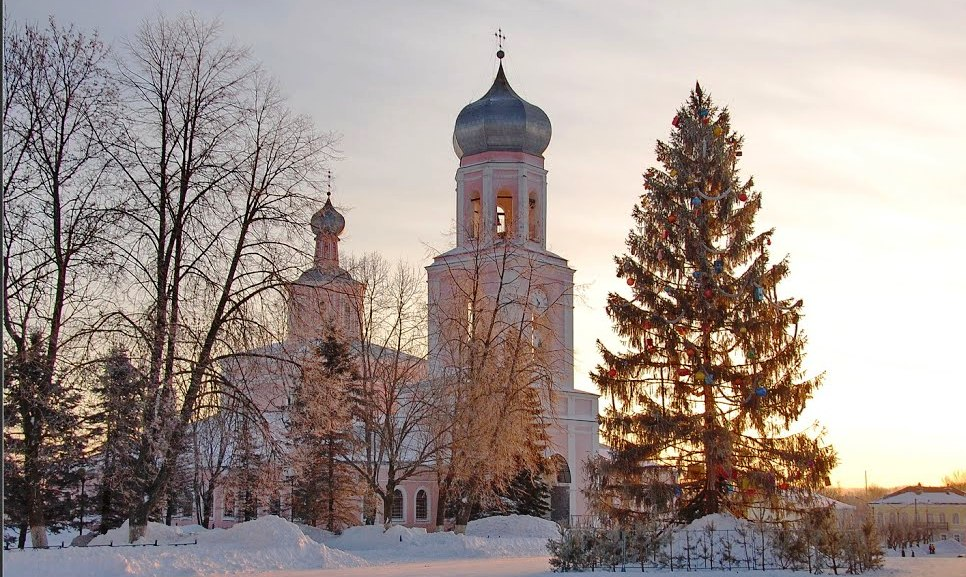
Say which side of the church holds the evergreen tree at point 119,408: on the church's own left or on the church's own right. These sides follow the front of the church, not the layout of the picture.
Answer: on the church's own right

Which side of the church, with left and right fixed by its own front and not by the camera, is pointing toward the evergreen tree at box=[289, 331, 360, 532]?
right

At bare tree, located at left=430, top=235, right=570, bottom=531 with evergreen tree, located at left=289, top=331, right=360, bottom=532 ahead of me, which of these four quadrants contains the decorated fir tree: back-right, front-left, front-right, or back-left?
back-left

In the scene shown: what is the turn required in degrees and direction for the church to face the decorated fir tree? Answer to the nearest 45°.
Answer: approximately 45° to its right

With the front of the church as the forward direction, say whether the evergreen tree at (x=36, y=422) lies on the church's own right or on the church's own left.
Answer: on the church's own right

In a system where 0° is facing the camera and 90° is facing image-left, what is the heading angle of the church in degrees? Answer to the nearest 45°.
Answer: approximately 315°
